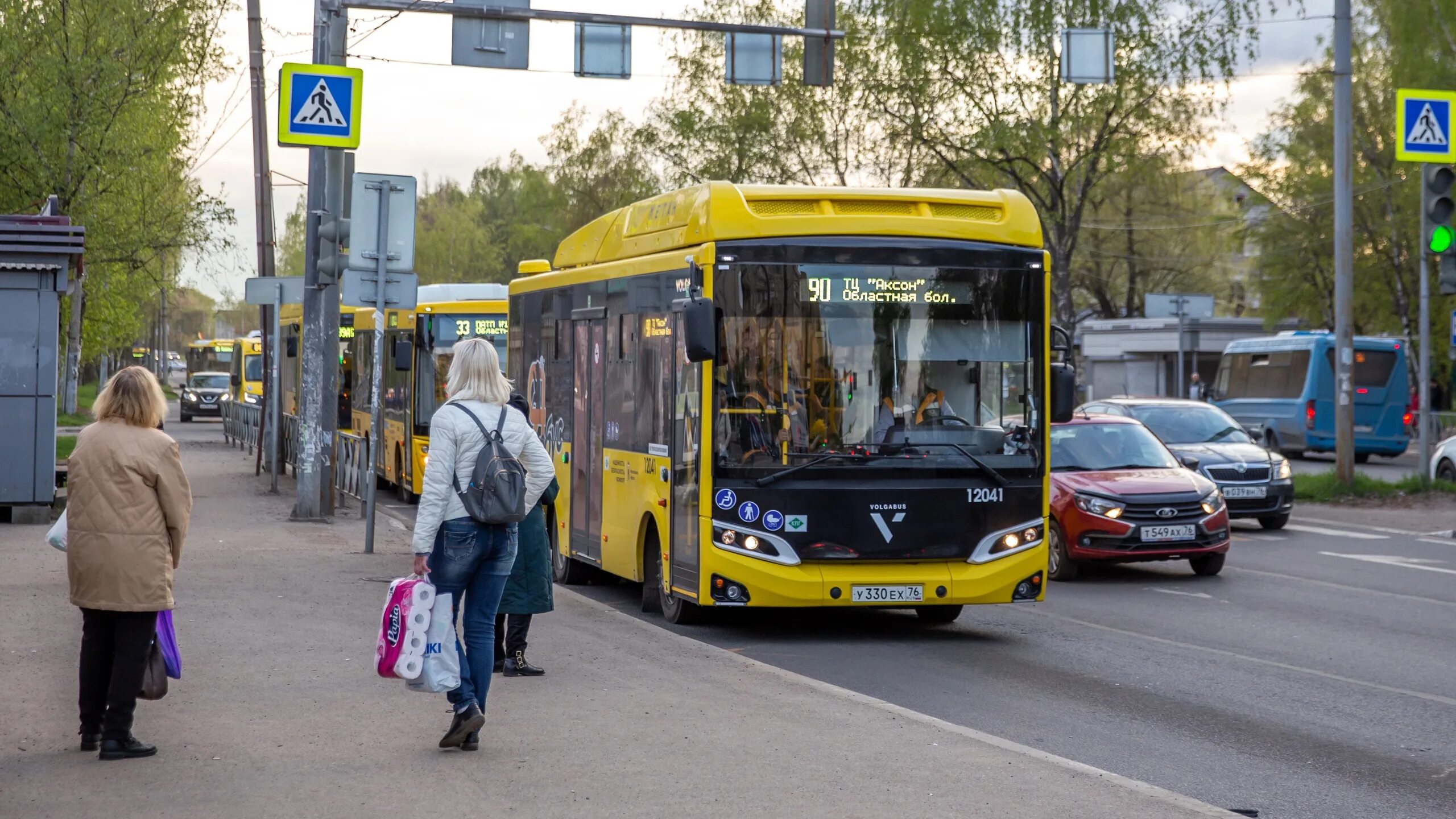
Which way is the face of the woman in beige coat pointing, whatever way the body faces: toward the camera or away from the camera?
away from the camera

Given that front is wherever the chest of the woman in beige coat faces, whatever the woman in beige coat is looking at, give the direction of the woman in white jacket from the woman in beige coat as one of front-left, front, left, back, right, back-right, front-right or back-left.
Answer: front-right

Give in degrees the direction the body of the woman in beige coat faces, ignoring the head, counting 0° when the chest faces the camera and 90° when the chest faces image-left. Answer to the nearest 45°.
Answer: approximately 225°

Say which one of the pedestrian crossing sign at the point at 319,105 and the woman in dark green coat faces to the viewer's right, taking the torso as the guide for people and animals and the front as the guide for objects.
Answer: the woman in dark green coat

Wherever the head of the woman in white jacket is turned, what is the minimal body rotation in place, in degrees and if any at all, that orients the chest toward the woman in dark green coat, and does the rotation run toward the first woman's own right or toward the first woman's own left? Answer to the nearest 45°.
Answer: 0° — they already face them

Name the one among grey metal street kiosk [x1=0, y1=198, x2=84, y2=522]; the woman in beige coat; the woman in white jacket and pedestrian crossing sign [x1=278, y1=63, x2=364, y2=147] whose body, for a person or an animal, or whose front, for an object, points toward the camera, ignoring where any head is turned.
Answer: the pedestrian crossing sign

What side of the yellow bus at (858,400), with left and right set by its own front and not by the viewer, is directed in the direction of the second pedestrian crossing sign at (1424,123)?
left

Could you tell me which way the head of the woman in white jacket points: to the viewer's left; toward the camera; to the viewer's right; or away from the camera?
away from the camera

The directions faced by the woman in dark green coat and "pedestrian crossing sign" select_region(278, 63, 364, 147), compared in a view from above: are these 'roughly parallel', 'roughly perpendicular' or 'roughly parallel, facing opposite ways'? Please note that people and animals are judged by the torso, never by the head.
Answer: roughly perpendicular

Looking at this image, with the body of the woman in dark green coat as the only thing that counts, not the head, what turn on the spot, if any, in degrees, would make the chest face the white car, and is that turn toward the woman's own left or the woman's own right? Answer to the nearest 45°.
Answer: approximately 45° to the woman's own left

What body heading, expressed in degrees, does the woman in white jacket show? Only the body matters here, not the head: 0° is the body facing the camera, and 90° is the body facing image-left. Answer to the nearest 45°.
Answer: approximately 180°

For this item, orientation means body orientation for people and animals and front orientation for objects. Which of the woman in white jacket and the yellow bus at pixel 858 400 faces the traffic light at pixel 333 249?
the woman in white jacket

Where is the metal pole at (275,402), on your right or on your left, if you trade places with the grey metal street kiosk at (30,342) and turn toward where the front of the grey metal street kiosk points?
on your left

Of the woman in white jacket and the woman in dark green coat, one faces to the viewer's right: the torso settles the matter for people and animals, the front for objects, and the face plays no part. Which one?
the woman in dark green coat
